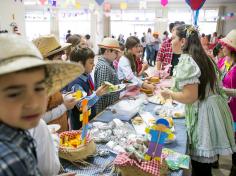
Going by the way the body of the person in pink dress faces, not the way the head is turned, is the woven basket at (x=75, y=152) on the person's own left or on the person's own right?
on the person's own left

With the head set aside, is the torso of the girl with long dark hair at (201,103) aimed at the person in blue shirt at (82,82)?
yes

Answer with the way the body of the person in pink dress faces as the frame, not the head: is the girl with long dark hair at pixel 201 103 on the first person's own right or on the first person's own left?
on the first person's own left

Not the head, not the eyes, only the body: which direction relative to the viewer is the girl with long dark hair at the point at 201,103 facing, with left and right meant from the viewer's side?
facing to the left of the viewer

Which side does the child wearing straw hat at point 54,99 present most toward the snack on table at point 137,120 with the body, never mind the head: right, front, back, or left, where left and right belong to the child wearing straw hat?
front

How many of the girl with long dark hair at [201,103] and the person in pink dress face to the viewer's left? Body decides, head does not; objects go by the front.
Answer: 2

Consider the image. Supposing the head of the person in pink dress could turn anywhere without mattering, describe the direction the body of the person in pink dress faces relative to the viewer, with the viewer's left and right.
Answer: facing to the left of the viewer

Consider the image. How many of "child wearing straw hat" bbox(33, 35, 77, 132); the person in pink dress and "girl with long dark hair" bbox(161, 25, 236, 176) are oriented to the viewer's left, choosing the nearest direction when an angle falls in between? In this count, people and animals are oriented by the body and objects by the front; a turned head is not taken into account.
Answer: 2

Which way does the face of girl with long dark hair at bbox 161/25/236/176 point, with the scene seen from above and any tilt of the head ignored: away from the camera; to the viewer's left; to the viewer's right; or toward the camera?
to the viewer's left

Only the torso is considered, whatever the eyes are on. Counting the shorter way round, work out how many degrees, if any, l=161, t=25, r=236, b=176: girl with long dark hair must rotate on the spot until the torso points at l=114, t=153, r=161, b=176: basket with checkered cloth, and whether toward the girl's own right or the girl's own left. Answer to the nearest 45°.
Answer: approximately 90° to the girl's own left

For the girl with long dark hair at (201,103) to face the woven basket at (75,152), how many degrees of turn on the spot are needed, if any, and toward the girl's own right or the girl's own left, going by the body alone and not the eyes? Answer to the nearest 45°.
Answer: approximately 45° to the girl's own left

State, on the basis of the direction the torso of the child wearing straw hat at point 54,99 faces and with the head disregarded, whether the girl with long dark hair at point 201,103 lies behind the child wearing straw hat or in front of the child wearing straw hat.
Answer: in front

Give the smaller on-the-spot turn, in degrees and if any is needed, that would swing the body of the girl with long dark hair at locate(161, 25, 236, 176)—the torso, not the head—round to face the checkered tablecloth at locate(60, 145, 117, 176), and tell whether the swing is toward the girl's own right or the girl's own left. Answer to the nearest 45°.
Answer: approximately 45° to the girl's own left

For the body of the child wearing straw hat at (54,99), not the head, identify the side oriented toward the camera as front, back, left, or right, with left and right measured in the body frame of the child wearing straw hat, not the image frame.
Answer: right

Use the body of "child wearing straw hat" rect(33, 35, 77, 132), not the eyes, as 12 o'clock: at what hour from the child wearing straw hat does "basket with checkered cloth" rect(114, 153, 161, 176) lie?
The basket with checkered cloth is roughly at 2 o'clock from the child wearing straw hat.
